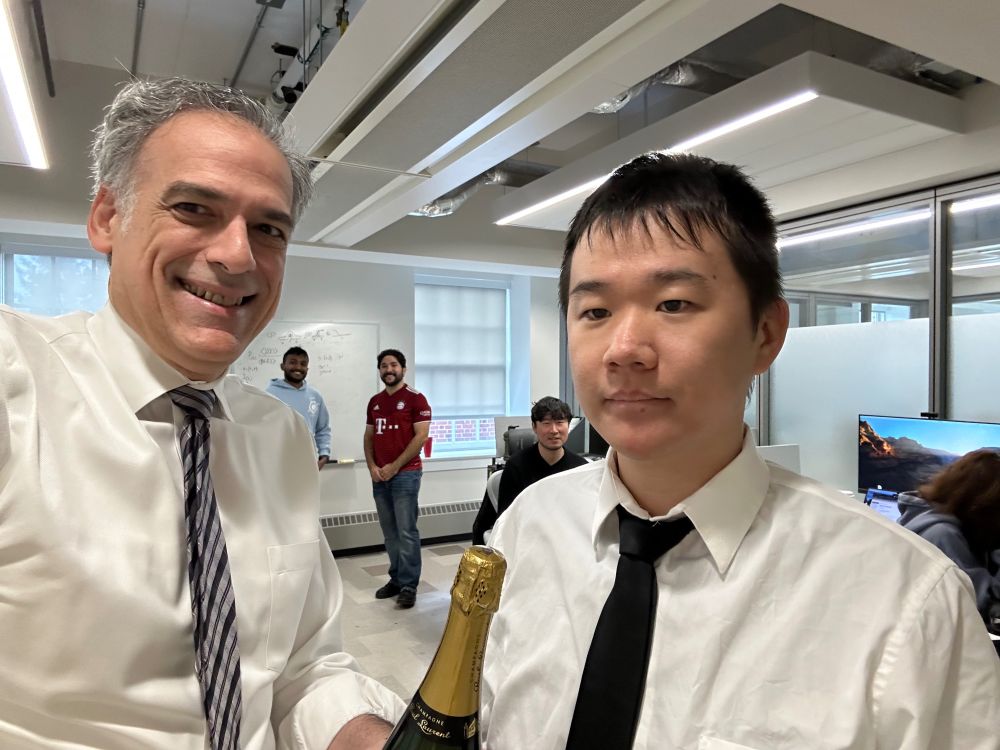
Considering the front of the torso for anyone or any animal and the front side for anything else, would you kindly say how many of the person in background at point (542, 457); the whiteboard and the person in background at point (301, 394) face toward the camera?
3

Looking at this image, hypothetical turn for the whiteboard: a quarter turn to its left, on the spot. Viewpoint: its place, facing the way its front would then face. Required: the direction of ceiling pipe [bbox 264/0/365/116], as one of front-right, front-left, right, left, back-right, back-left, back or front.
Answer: right

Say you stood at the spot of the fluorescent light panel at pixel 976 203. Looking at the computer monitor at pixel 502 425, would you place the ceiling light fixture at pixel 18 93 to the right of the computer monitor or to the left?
left

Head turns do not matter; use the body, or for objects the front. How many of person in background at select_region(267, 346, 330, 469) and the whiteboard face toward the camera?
2

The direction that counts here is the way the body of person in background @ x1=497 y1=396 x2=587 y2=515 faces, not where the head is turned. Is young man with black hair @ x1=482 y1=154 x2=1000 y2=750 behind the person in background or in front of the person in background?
in front

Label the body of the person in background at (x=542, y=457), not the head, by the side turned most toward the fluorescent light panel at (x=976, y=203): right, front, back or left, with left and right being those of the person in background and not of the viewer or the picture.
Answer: left

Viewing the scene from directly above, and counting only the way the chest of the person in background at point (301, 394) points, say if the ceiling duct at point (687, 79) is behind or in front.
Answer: in front

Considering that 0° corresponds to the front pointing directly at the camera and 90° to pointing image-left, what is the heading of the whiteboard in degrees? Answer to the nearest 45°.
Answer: approximately 0°

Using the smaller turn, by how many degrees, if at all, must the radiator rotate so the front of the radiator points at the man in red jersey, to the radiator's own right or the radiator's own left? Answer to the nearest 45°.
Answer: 0° — it already faces them

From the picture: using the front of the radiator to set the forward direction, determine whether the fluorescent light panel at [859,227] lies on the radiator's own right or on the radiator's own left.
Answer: on the radiator's own left

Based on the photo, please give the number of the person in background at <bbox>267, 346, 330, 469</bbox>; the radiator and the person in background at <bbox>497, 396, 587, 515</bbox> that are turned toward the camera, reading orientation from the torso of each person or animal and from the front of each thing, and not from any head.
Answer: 3

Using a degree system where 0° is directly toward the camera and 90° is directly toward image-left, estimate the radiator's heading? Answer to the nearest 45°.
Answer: approximately 0°

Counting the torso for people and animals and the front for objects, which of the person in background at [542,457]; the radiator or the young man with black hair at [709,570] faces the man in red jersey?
the radiator
